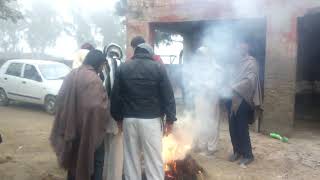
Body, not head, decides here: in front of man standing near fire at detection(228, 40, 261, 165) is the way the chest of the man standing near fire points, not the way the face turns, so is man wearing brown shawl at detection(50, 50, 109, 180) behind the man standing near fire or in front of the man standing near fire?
in front

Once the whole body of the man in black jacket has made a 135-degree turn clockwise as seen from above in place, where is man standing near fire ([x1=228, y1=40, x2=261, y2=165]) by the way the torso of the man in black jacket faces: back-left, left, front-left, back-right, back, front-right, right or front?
left

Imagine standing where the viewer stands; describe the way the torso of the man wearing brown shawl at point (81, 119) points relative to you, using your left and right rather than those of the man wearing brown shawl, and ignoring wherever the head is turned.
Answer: facing away from the viewer and to the right of the viewer

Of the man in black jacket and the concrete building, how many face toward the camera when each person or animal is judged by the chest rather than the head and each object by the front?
1

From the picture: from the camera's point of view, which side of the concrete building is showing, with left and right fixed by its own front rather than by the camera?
front

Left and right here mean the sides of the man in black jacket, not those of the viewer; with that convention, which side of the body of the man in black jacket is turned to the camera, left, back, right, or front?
back

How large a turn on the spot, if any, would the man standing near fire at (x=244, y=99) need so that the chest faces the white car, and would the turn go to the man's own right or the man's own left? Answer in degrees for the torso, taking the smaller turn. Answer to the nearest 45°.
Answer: approximately 90° to the man's own right

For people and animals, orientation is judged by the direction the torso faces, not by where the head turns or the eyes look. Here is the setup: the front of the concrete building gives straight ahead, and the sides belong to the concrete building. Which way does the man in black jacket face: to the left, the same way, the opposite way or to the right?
the opposite way

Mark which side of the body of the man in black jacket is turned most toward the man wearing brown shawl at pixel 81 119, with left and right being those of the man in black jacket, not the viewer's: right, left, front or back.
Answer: left

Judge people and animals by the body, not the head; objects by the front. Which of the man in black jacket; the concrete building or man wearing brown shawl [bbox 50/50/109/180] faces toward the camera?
the concrete building

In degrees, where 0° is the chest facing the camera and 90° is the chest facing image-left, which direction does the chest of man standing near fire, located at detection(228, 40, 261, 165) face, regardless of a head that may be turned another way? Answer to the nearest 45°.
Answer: approximately 45°

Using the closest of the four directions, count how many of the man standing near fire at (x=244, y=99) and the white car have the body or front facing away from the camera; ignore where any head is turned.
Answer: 0
